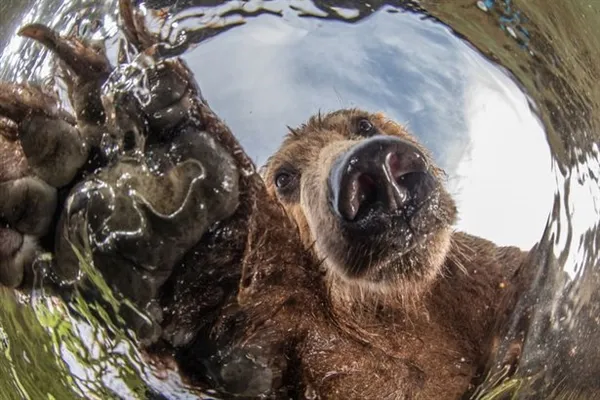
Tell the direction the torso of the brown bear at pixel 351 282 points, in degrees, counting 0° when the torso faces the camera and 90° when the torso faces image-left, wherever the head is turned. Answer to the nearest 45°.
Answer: approximately 0°
